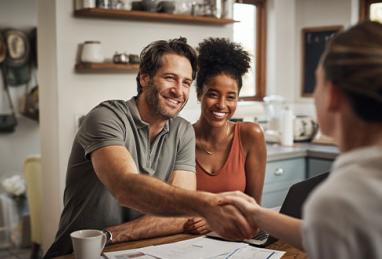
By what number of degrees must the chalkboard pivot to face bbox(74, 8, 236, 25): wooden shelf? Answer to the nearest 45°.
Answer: approximately 45° to its right

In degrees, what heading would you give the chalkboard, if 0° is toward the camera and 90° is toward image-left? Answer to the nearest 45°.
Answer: approximately 0°

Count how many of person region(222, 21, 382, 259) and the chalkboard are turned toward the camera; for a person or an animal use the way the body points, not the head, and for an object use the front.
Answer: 1

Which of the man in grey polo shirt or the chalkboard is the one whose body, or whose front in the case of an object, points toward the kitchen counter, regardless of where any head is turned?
the chalkboard

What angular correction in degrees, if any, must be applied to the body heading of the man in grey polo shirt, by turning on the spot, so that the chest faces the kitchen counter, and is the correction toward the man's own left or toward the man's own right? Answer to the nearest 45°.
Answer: approximately 90° to the man's own left

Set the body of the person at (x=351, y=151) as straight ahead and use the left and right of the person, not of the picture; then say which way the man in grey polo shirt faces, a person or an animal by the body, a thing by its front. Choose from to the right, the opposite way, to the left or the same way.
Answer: the opposite way

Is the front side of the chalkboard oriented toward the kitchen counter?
yes

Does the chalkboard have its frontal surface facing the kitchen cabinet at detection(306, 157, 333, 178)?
yes

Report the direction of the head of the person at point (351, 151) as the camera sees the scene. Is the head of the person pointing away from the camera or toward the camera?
away from the camera

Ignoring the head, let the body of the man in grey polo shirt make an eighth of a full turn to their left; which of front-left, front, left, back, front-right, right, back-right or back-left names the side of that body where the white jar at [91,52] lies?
left
